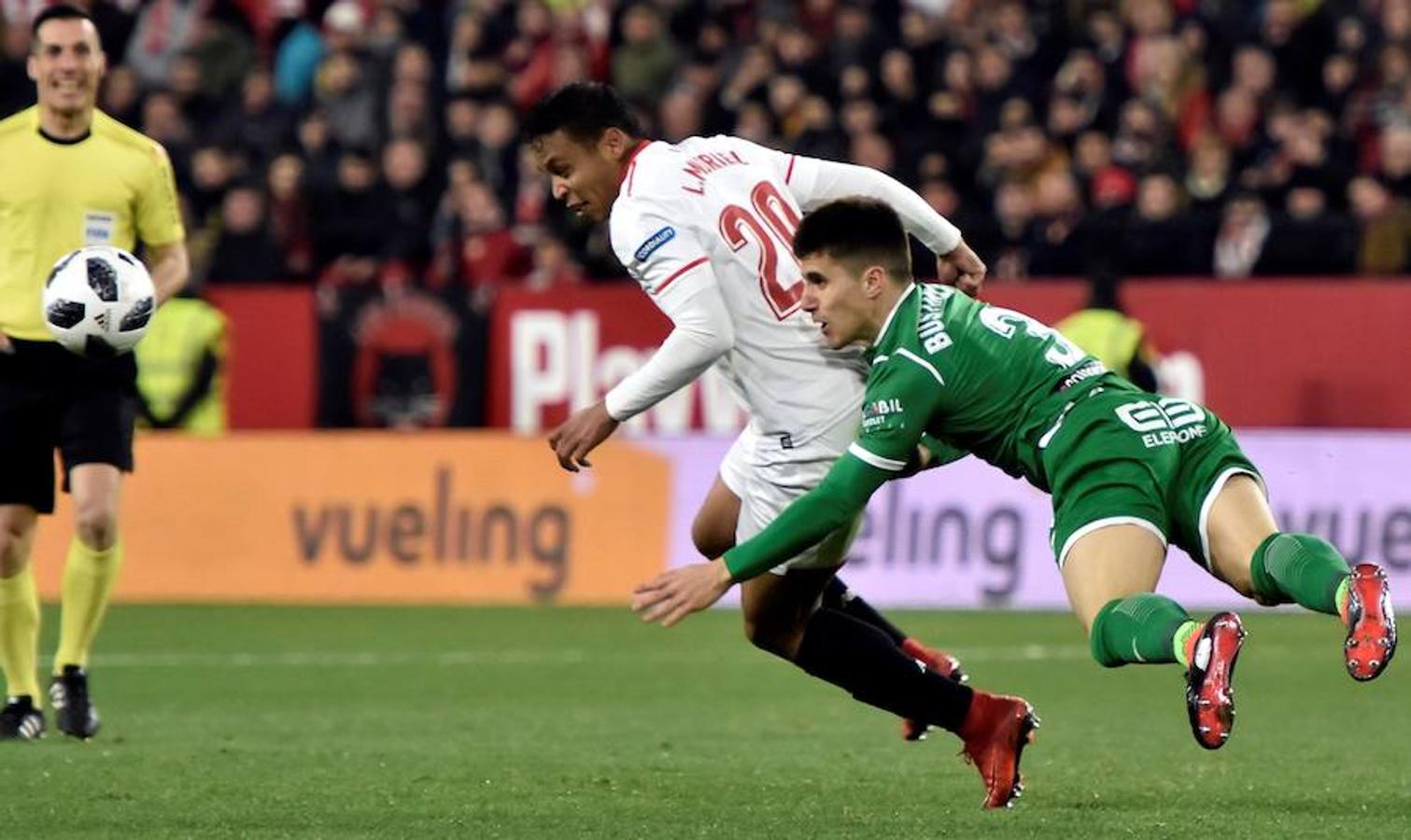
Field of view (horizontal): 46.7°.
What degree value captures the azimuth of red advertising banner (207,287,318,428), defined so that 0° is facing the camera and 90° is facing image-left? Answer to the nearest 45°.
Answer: approximately 0°

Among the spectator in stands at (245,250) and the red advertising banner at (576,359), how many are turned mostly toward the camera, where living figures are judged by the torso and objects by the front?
2

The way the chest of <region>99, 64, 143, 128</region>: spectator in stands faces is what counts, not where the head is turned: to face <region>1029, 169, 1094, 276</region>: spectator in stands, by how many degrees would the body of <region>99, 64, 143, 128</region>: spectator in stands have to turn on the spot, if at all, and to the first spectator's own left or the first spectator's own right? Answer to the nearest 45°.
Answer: approximately 45° to the first spectator's own left
